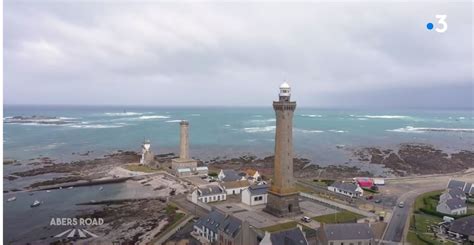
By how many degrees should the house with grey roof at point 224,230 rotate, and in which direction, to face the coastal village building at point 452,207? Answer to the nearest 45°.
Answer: approximately 135° to its left

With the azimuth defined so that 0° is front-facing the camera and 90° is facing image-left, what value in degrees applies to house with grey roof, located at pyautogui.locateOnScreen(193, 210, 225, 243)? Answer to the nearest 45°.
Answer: approximately 45°

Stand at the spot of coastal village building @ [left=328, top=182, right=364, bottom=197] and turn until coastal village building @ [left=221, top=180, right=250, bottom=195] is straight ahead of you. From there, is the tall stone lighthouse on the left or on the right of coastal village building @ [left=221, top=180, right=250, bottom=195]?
left

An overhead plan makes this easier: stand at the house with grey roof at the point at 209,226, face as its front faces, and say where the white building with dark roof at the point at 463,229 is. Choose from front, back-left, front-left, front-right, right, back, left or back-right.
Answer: back-left

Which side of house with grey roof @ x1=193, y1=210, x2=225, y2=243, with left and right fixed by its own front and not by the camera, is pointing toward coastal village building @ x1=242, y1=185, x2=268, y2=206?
back

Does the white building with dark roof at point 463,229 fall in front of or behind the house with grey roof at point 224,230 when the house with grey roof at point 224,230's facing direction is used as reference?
behind

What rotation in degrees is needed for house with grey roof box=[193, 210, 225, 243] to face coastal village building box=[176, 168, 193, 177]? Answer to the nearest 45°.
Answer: approximately 135° to its right

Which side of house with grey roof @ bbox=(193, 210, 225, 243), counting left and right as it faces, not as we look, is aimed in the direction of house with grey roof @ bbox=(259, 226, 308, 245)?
left

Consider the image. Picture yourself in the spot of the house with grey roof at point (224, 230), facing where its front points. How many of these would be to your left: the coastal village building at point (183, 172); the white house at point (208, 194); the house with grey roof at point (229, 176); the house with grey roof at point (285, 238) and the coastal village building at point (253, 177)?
1

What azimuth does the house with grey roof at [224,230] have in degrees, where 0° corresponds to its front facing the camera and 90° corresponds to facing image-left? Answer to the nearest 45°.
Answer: approximately 45°

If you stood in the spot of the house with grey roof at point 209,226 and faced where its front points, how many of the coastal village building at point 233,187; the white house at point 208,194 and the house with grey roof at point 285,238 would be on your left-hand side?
1

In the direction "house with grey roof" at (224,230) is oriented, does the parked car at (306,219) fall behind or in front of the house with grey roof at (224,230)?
behind

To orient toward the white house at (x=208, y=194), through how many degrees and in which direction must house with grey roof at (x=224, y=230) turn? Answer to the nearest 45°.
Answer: approximately 135° to its right
